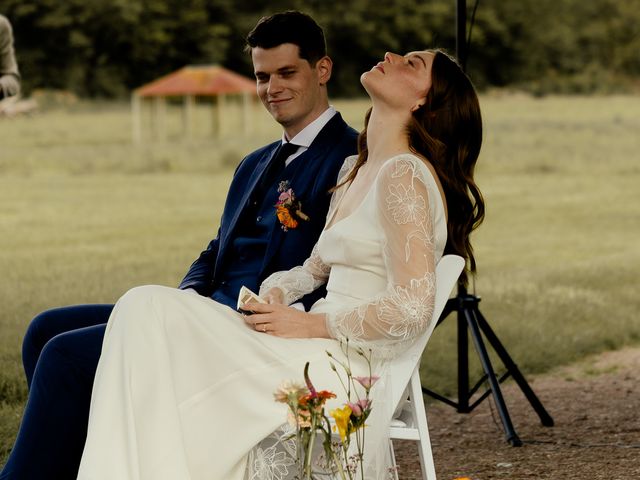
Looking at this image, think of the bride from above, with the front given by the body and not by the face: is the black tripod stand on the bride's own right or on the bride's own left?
on the bride's own right

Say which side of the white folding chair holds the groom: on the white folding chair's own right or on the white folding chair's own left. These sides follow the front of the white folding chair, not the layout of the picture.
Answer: on the white folding chair's own right

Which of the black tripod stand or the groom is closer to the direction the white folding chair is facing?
the groom

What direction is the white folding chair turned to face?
to the viewer's left

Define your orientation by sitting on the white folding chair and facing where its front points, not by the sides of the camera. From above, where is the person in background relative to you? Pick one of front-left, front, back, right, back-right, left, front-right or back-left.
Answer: front-right

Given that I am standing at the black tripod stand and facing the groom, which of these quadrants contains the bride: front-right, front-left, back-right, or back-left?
front-left

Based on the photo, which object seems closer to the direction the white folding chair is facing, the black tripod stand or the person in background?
the person in background

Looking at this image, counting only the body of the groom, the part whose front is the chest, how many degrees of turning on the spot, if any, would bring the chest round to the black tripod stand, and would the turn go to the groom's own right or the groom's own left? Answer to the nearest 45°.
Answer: approximately 135° to the groom's own left

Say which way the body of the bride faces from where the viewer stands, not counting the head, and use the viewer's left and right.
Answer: facing to the left of the viewer

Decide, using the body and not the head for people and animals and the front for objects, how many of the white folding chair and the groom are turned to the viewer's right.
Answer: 0

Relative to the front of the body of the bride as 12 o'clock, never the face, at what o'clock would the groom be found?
The groom is roughly at 3 o'clock from the bride.
